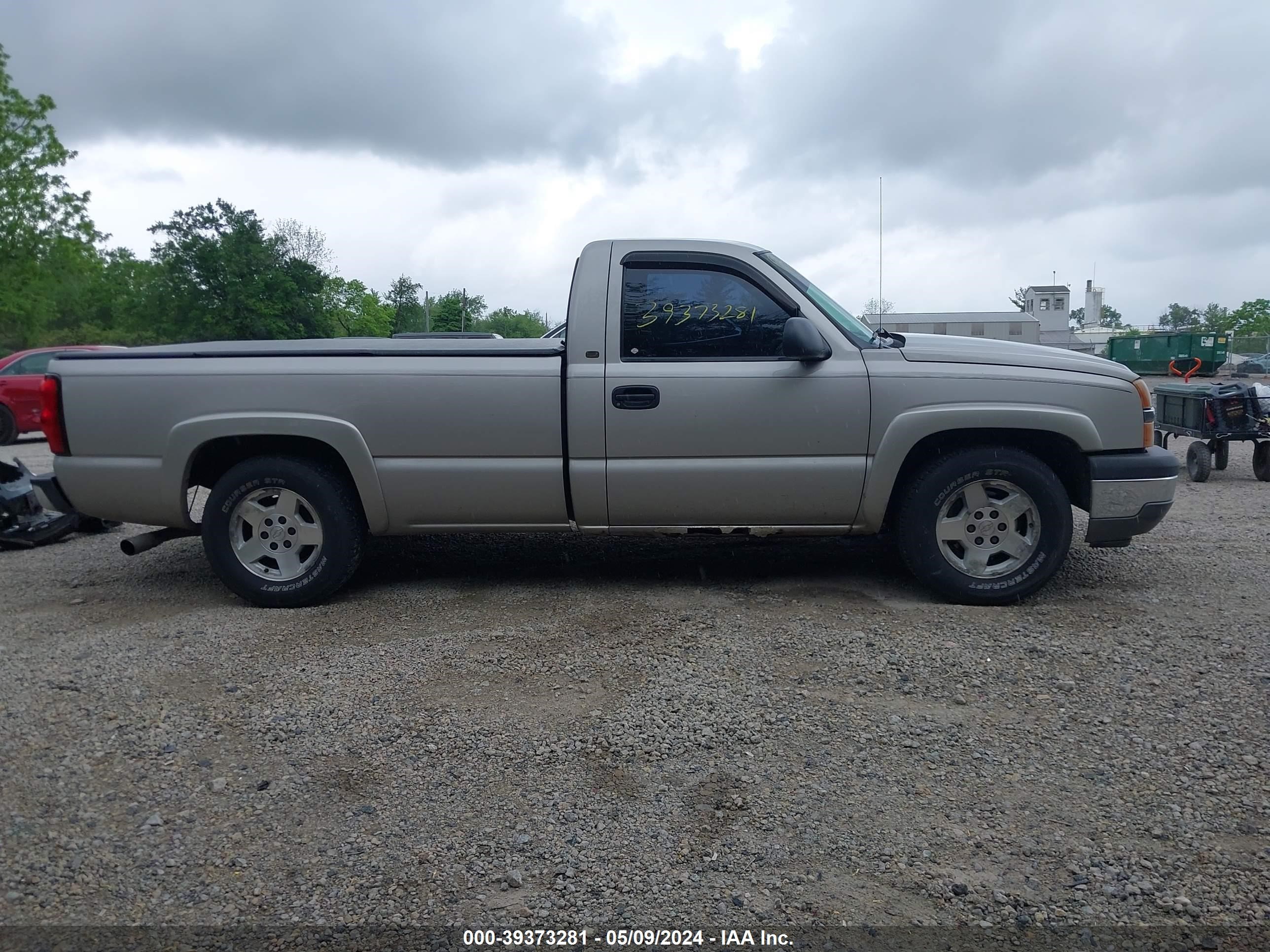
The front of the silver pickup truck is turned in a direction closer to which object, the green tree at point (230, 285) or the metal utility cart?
the metal utility cart

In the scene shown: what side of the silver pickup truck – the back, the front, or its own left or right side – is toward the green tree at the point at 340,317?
left

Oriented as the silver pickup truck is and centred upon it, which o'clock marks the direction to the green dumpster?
The green dumpster is roughly at 10 o'clock from the silver pickup truck.

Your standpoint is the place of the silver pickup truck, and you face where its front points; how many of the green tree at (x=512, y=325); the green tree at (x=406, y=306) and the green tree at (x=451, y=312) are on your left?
3

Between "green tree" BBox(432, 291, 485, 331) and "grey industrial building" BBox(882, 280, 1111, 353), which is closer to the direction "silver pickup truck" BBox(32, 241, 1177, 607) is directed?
the grey industrial building

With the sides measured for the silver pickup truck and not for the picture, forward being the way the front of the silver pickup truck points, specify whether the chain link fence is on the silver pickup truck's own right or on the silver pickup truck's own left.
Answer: on the silver pickup truck's own left

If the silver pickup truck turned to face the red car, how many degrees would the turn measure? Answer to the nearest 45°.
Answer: approximately 135° to its left

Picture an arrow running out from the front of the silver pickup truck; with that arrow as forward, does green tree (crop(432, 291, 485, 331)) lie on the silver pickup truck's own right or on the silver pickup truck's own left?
on the silver pickup truck's own left

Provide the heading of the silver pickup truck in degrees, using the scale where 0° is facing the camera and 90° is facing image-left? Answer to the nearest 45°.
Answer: approximately 270°

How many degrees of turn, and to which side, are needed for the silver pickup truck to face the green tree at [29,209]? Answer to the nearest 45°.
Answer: approximately 135° to its left

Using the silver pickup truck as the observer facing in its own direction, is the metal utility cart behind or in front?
in front

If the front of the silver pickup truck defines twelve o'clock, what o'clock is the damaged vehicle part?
The damaged vehicle part is roughly at 7 o'clock from the silver pickup truck.

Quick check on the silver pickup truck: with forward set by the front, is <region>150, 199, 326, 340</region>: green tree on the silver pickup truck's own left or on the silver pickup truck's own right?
on the silver pickup truck's own left
